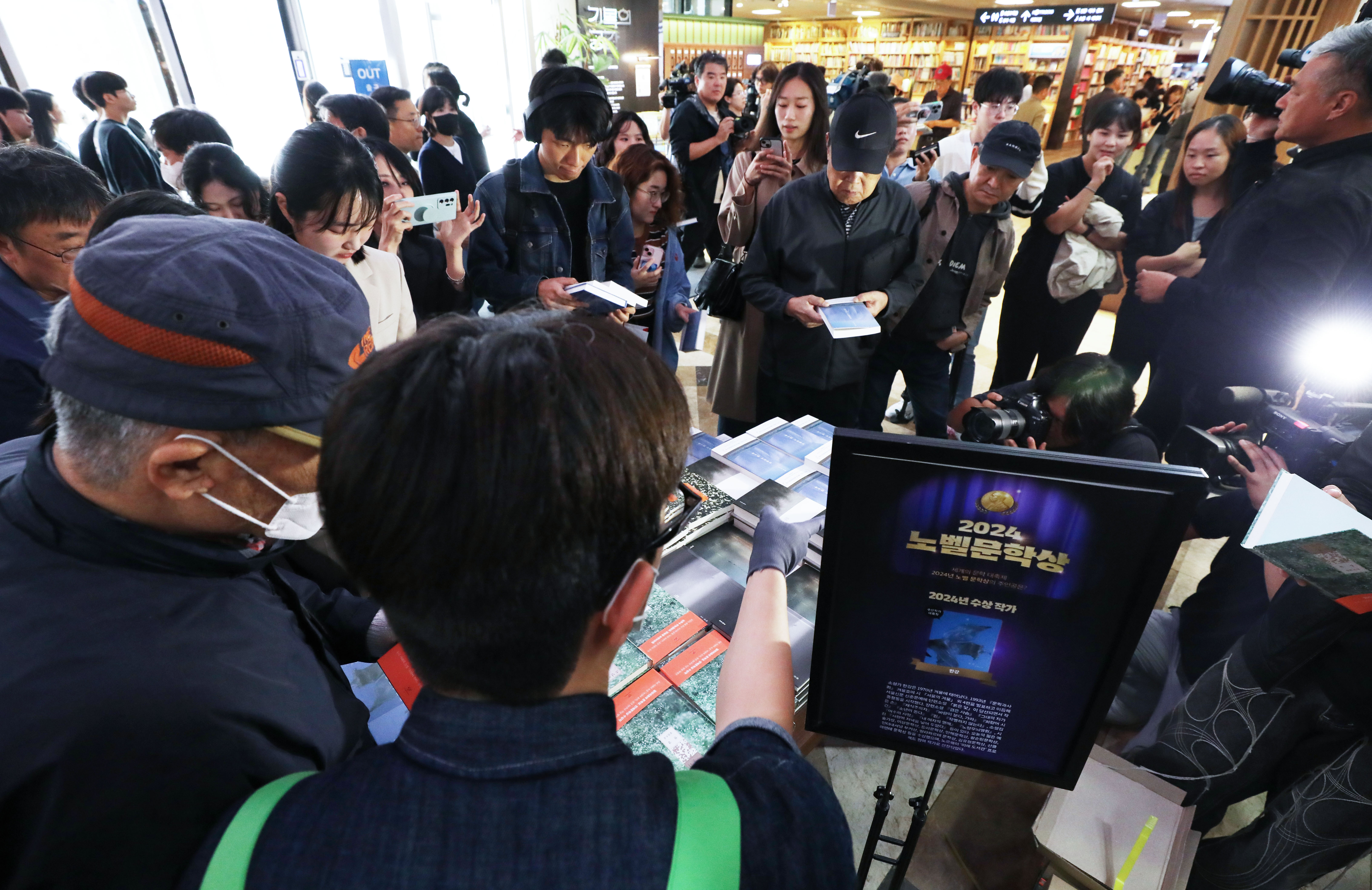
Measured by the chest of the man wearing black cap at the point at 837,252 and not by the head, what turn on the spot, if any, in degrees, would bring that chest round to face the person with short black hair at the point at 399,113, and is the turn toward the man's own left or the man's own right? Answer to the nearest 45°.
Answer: approximately 135° to the man's own right

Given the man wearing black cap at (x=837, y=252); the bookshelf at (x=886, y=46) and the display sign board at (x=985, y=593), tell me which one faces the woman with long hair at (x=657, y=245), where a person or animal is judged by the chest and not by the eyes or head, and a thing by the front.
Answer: the bookshelf

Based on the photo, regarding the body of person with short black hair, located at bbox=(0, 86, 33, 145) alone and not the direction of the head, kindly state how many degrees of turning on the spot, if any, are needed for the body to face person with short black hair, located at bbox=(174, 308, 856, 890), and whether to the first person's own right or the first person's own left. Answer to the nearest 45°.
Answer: approximately 90° to the first person's own right

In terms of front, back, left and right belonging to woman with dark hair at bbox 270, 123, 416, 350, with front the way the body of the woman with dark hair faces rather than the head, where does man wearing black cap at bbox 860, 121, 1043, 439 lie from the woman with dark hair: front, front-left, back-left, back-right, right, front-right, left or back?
front-left

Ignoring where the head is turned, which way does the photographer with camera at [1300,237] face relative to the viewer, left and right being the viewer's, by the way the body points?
facing to the left of the viewer

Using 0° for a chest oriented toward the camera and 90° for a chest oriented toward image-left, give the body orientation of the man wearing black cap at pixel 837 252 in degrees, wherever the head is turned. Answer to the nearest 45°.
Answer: approximately 0°

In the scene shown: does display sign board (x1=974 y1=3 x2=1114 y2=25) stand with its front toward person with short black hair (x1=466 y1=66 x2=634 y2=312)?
yes

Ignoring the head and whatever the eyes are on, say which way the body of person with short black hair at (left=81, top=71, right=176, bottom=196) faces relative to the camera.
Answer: to the viewer's right

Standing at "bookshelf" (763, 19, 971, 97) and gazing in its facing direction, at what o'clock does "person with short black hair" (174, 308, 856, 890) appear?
The person with short black hair is roughly at 12 o'clock from the bookshelf.

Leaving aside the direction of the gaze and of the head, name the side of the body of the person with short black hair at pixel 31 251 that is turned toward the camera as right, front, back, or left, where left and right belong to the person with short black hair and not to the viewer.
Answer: right

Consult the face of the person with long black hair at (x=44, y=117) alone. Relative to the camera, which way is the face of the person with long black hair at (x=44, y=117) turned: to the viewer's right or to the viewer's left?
to the viewer's right

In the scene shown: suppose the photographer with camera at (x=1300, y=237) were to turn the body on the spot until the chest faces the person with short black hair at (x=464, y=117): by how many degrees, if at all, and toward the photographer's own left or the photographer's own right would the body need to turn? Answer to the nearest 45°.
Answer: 0° — they already face them

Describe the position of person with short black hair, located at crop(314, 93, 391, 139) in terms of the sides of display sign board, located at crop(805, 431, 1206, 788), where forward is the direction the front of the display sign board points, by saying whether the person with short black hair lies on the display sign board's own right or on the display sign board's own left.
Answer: on the display sign board's own right
